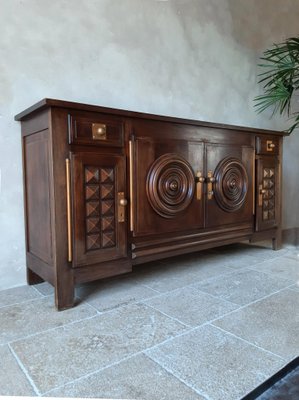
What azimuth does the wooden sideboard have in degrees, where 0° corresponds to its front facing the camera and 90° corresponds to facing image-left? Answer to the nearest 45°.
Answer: approximately 315°
